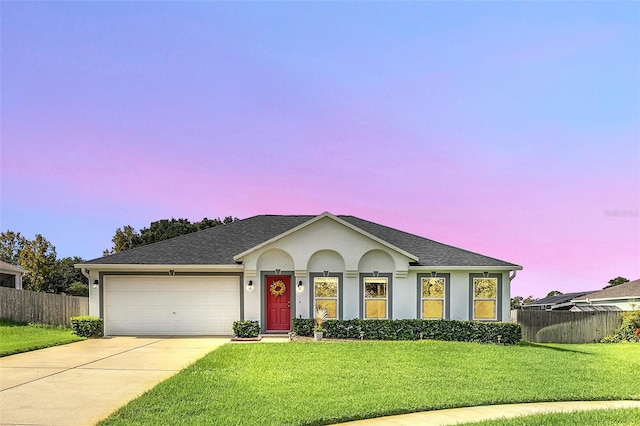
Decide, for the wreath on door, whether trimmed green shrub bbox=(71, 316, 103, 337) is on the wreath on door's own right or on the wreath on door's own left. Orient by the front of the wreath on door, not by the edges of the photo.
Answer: on the wreath on door's own right

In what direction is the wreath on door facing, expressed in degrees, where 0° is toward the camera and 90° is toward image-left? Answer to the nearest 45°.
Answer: approximately 0°

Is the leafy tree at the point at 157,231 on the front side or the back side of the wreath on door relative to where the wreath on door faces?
on the back side
